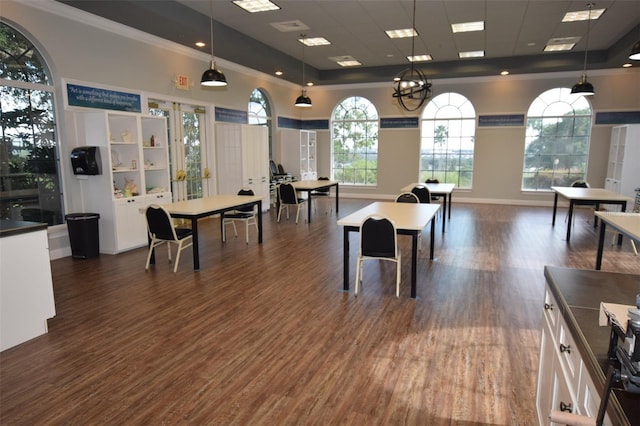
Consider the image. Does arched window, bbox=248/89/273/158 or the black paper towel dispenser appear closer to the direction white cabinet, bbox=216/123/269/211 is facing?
the black paper towel dispenser

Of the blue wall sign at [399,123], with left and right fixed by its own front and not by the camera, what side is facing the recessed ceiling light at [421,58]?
front

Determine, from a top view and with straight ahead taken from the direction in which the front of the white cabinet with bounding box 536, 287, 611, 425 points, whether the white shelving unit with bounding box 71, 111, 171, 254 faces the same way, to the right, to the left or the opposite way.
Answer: the opposite way

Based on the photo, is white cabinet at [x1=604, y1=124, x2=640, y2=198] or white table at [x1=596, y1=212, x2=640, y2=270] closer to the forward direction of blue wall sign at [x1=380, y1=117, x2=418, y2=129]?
the white table

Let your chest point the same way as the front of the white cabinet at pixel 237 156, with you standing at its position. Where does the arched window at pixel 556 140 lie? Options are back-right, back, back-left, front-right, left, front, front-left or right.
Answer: front-left

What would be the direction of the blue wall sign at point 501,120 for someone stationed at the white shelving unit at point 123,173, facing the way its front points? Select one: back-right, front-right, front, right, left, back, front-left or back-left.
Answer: front-left

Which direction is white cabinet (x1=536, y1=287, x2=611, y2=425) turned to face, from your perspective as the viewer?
facing to the left of the viewer

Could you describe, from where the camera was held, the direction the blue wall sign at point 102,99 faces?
facing the viewer and to the right of the viewer

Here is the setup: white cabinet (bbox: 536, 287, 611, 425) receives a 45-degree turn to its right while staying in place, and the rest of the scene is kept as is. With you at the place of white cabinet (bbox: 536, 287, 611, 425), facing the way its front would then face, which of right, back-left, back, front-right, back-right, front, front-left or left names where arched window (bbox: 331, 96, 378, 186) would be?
front

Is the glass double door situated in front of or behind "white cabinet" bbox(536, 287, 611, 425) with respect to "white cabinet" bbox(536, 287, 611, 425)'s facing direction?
in front

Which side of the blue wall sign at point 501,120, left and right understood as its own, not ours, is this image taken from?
front

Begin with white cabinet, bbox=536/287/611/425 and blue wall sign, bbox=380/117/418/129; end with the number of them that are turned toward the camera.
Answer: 1

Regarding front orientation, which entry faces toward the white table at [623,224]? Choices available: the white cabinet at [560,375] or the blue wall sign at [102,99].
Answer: the blue wall sign

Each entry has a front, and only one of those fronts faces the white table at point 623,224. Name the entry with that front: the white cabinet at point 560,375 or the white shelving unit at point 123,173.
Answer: the white shelving unit

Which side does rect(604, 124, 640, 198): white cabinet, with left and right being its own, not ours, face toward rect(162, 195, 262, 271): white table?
front

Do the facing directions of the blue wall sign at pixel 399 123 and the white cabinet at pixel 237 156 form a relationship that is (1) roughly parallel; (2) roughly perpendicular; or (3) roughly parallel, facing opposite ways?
roughly perpendicular

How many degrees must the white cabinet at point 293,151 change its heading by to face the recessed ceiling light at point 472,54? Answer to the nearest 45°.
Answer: approximately 45° to its left

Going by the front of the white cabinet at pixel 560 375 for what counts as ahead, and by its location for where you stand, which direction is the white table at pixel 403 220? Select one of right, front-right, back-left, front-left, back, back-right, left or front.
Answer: front-right
